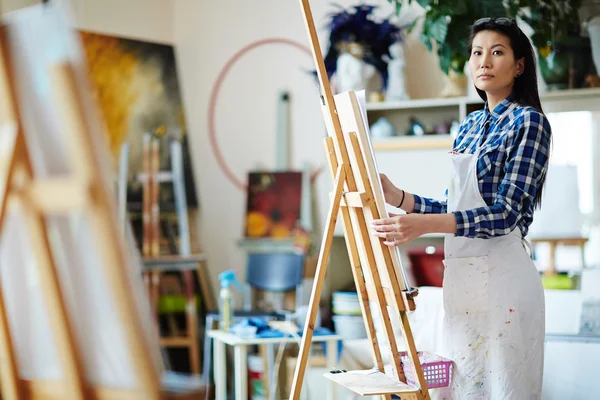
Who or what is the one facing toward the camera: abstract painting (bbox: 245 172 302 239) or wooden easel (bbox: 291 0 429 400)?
the abstract painting

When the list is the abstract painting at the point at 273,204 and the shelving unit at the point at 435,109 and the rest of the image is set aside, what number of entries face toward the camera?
2

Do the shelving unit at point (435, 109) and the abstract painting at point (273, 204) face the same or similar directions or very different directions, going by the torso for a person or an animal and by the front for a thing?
same or similar directions

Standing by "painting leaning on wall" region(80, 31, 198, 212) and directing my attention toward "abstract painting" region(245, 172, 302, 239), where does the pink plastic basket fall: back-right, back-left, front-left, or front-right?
front-right

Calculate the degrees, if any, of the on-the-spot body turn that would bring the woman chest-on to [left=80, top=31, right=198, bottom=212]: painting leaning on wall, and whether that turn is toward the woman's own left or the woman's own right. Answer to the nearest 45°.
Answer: approximately 90° to the woman's own right

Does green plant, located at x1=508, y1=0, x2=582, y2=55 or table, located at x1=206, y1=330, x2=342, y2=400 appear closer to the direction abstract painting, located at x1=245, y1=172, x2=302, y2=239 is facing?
the table

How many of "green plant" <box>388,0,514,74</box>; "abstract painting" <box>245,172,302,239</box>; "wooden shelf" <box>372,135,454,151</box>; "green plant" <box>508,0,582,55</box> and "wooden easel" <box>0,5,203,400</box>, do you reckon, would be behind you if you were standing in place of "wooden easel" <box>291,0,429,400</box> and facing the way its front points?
1

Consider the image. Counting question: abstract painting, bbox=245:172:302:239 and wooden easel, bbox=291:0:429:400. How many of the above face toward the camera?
1

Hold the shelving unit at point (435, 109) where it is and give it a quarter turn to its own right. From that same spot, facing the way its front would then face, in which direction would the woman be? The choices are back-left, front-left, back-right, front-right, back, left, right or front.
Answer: left

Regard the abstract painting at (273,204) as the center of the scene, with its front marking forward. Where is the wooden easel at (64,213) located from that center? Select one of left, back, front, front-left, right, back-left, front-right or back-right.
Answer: front

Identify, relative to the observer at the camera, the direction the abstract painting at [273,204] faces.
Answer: facing the viewer

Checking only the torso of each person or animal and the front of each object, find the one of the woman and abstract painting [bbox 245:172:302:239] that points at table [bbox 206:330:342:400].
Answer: the abstract painting

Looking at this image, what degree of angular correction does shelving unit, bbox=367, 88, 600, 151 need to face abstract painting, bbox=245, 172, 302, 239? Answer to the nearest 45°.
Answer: approximately 90° to its right

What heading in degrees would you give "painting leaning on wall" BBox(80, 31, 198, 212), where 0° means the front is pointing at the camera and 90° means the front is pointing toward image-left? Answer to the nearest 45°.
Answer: approximately 315°

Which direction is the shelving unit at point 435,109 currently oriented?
toward the camera

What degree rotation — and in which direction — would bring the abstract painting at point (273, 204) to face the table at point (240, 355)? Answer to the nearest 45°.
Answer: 0° — it already faces it

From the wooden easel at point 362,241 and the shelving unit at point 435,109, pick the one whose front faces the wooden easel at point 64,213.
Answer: the shelving unit
